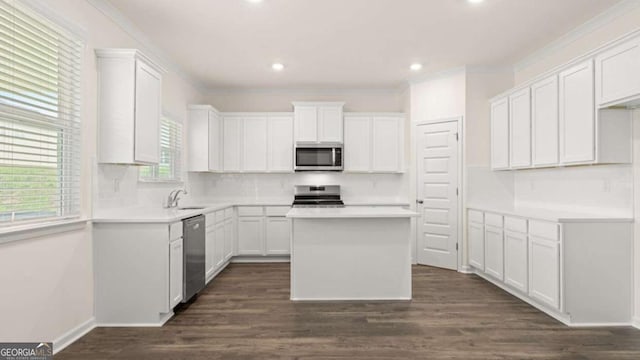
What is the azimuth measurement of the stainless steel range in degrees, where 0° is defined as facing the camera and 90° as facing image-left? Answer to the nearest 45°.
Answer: approximately 0°

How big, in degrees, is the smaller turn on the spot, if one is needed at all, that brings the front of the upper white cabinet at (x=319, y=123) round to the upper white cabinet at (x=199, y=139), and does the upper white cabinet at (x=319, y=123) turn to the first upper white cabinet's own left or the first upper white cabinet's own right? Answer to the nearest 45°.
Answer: approximately 90° to the first upper white cabinet's own right

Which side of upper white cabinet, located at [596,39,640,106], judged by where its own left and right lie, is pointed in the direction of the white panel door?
right

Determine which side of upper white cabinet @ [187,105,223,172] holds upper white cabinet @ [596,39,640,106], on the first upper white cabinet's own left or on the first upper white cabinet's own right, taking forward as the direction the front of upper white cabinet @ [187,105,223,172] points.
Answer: on the first upper white cabinet's own right

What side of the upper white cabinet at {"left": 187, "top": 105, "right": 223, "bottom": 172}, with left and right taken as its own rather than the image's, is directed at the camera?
right

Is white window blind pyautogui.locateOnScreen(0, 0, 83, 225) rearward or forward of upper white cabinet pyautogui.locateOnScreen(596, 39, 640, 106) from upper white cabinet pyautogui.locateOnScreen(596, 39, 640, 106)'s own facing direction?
forward

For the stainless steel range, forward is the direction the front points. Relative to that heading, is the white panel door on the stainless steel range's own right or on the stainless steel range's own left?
on the stainless steel range's own left

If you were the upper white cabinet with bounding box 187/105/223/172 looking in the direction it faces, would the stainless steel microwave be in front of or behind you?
in front

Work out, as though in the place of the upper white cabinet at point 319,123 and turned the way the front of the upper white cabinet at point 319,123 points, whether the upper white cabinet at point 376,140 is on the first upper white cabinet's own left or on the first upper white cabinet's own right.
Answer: on the first upper white cabinet's own left

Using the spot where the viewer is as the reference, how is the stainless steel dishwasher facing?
facing to the right of the viewer
